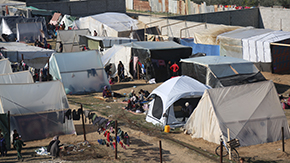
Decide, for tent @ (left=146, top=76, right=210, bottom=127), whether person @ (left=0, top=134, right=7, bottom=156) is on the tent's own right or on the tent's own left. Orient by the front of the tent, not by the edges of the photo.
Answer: on the tent's own right

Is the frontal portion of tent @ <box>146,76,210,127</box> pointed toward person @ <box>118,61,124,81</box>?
no

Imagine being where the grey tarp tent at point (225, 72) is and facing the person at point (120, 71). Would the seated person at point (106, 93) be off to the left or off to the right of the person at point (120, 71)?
left

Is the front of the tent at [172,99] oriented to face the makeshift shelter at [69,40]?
no

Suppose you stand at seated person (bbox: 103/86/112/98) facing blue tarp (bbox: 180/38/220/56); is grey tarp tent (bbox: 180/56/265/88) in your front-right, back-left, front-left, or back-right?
front-right

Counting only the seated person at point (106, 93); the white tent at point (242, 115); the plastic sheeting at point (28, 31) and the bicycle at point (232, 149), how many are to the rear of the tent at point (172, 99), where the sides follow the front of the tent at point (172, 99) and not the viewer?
2

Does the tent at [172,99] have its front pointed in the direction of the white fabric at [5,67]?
no

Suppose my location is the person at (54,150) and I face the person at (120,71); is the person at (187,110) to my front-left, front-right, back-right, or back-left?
front-right
